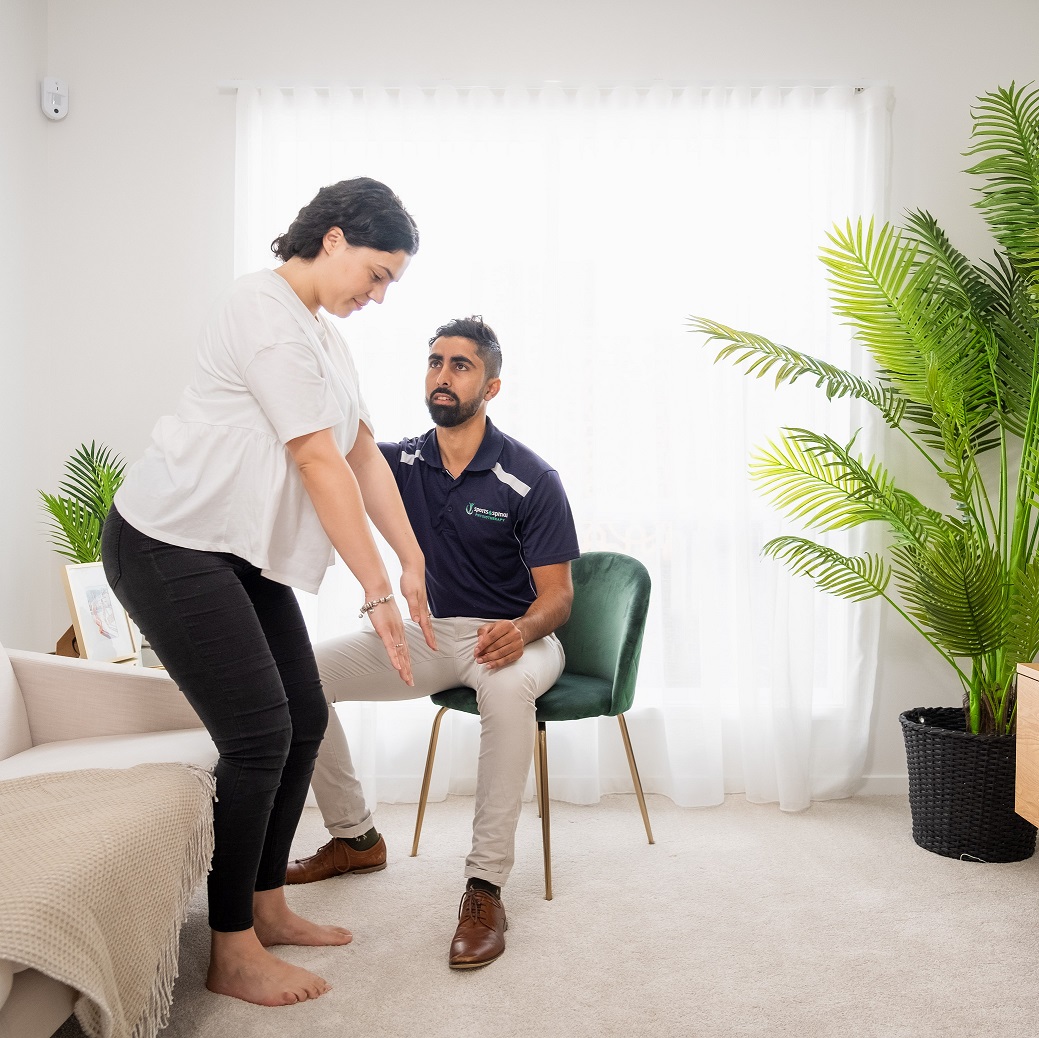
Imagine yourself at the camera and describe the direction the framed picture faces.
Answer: facing the viewer and to the right of the viewer

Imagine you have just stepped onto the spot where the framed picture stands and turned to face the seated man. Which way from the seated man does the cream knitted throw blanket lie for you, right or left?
right

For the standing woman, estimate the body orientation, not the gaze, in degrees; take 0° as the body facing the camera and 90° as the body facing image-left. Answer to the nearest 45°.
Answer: approximately 270°

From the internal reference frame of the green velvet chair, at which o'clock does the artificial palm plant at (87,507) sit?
The artificial palm plant is roughly at 2 o'clock from the green velvet chair.

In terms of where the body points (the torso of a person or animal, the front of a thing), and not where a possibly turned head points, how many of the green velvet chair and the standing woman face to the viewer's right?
1

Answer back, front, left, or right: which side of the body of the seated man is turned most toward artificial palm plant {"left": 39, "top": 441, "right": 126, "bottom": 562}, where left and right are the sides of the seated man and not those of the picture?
right

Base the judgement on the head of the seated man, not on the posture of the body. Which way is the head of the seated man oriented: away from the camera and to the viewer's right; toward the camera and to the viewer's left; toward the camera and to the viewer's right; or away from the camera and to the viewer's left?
toward the camera and to the viewer's left

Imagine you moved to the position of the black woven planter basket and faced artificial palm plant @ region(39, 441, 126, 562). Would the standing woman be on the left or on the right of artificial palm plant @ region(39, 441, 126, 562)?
left
